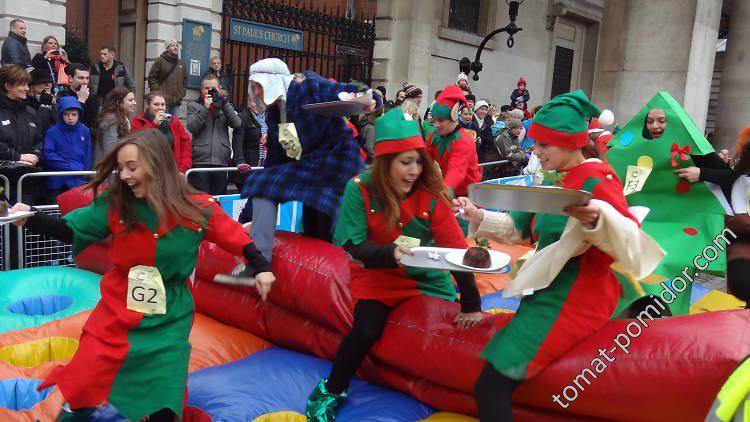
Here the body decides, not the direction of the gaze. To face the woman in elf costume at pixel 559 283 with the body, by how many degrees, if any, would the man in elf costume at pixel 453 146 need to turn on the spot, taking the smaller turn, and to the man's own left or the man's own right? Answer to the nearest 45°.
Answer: approximately 45° to the man's own left

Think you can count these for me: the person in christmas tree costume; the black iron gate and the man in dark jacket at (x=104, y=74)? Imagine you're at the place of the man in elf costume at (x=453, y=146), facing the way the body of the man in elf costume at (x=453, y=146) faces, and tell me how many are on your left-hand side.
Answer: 1

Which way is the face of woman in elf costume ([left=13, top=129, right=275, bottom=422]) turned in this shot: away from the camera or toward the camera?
toward the camera

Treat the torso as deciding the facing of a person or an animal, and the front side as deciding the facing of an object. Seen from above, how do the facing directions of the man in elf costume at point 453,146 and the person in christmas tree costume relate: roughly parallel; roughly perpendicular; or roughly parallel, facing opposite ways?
roughly parallel

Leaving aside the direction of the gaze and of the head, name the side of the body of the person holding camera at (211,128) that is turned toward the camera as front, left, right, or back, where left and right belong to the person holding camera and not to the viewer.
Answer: front

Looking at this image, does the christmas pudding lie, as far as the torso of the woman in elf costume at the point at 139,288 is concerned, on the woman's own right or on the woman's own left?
on the woman's own left

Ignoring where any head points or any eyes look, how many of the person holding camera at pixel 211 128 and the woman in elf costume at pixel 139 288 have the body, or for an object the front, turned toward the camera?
2

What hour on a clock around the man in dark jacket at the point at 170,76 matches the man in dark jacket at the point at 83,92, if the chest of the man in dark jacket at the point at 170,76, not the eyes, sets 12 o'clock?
the man in dark jacket at the point at 83,92 is roughly at 2 o'clock from the man in dark jacket at the point at 170,76.

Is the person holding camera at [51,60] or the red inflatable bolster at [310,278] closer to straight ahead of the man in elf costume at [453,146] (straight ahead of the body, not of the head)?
the red inflatable bolster

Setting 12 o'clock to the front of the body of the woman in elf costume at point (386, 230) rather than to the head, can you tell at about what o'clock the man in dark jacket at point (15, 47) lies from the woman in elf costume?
The man in dark jacket is roughly at 6 o'clock from the woman in elf costume.

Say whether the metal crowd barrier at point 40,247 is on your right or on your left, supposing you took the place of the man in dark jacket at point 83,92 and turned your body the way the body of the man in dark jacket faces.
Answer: on your right

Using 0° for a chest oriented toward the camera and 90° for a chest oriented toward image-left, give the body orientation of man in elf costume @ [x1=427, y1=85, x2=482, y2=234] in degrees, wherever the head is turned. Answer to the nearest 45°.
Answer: approximately 45°

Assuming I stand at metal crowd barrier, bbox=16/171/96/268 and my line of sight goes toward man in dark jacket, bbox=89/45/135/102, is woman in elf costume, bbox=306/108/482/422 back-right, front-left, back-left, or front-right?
back-right

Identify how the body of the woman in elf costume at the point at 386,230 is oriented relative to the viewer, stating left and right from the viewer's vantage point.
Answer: facing the viewer and to the right of the viewer

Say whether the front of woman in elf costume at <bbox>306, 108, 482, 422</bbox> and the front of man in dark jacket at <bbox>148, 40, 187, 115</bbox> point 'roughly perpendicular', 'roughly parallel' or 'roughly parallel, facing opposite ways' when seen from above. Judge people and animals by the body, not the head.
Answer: roughly parallel

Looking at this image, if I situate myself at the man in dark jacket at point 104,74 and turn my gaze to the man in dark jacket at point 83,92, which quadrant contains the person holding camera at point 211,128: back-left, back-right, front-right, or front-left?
front-left

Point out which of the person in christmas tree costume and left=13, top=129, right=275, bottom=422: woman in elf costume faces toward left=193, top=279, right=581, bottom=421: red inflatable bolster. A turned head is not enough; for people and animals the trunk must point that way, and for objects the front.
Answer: the person in christmas tree costume

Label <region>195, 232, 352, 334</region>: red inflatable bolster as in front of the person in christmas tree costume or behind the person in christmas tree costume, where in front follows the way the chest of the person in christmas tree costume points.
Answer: in front

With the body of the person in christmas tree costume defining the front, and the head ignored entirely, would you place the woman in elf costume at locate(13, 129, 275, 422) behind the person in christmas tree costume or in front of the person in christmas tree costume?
in front
